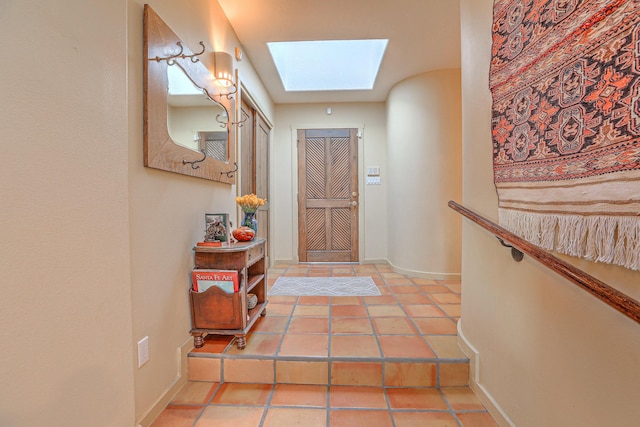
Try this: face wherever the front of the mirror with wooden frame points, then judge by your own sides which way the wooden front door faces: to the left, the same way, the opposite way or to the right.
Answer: to the right

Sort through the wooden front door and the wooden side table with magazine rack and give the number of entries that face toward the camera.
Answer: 1

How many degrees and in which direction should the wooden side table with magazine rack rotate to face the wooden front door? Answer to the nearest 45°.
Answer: approximately 45° to its left

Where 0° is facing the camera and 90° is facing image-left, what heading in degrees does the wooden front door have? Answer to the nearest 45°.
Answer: approximately 0°

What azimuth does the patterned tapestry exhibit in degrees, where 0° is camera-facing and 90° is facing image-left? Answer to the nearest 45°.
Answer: approximately 45°

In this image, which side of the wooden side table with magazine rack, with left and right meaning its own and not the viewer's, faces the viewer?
right

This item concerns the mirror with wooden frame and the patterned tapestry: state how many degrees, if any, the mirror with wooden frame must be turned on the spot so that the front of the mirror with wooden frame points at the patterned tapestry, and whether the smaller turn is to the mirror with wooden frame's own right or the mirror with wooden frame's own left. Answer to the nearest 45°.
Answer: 0° — it already faces it

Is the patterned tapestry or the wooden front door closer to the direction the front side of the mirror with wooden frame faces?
the patterned tapestry

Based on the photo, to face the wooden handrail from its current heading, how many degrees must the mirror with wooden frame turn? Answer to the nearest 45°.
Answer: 0° — it already faces it

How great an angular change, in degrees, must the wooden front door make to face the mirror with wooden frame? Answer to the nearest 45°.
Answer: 0° — it already faces it
